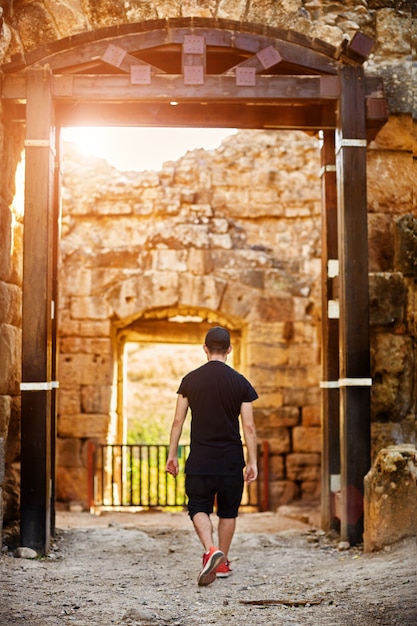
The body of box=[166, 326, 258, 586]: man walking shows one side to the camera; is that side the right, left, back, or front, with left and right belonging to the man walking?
back

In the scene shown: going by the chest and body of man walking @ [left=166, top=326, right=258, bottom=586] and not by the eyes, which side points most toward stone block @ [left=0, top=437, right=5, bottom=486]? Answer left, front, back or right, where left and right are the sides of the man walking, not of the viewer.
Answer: left

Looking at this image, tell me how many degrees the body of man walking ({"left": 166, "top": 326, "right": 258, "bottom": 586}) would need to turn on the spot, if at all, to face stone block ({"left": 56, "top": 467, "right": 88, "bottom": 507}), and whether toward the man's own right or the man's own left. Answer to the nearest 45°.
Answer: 0° — they already face it

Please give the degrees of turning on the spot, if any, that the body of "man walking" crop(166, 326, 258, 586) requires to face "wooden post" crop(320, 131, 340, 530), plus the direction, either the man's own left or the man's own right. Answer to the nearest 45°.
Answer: approximately 45° to the man's own right
